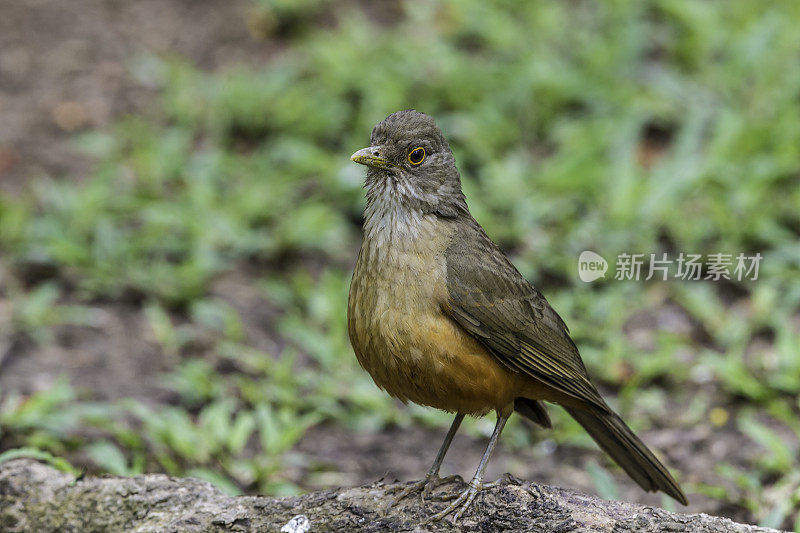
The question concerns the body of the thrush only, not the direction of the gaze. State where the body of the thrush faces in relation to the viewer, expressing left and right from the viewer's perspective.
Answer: facing the viewer and to the left of the viewer
